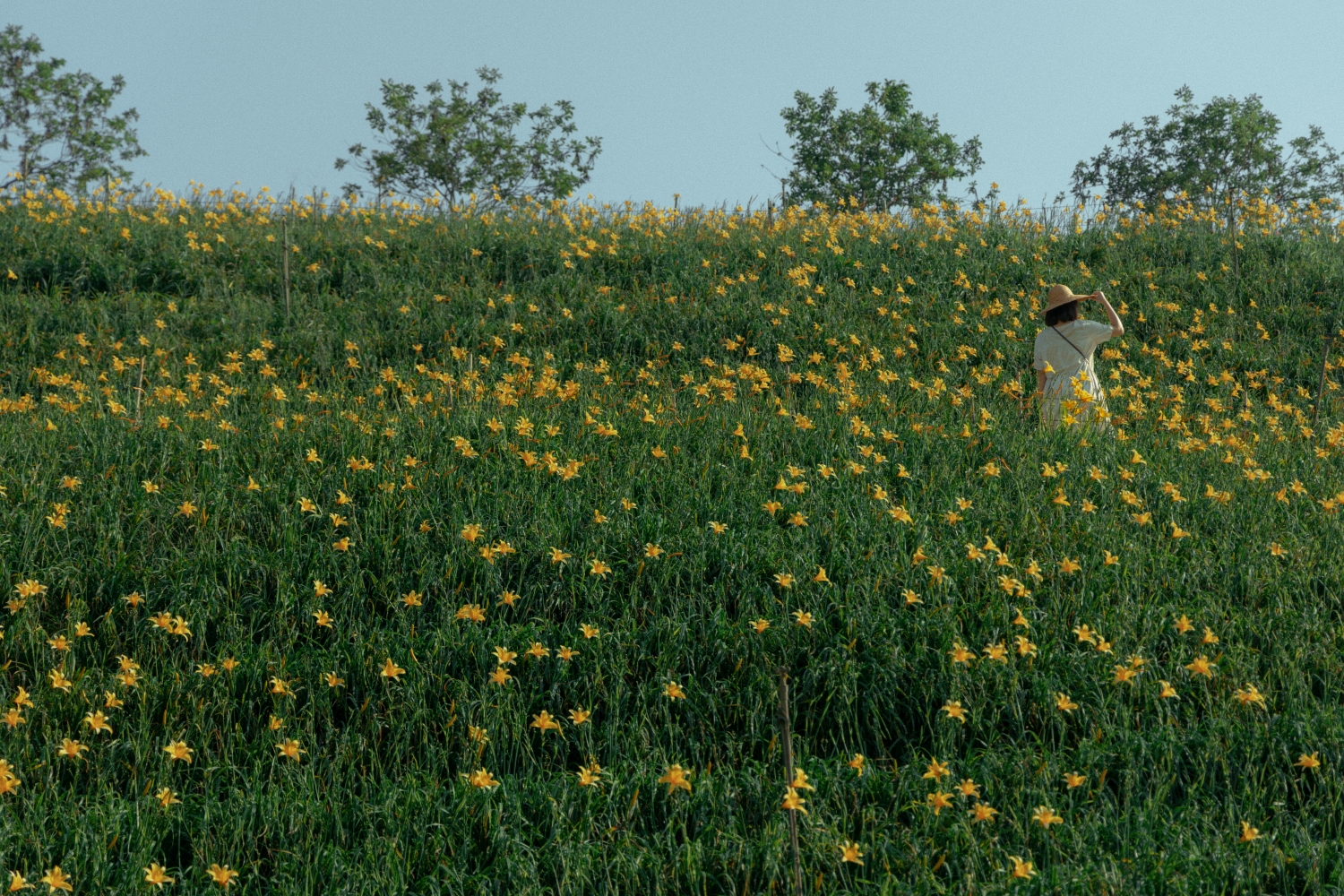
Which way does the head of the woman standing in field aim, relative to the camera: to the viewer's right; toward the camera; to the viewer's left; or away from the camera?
away from the camera

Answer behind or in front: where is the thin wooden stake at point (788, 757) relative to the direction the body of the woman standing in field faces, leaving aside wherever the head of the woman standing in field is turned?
behind

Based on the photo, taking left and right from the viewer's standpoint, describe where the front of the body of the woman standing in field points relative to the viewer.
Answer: facing away from the viewer and to the right of the viewer
